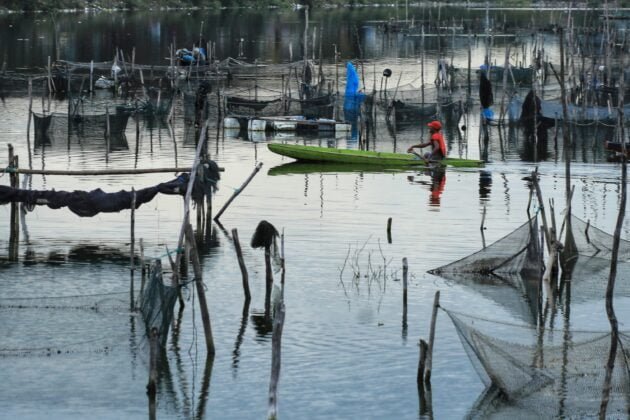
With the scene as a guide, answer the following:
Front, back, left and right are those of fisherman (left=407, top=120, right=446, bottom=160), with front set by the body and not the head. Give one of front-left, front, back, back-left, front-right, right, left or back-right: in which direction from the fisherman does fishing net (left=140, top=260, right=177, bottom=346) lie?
left

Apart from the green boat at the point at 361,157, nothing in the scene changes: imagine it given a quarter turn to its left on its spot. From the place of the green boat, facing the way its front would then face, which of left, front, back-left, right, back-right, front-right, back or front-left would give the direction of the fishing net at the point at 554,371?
front

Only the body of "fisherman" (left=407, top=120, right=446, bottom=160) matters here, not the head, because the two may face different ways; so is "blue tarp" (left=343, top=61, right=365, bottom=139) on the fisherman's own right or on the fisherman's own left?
on the fisherman's own right

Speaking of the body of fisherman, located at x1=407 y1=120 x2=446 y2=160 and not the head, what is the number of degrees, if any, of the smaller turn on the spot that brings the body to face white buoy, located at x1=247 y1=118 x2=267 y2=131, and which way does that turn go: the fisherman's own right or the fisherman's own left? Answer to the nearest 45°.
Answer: approximately 45° to the fisherman's own right

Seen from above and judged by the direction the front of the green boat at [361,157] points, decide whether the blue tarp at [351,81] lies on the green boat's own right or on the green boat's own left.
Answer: on the green boat's own right

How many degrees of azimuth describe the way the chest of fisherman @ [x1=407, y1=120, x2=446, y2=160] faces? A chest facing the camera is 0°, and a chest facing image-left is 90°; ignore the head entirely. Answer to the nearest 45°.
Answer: approximately 90°

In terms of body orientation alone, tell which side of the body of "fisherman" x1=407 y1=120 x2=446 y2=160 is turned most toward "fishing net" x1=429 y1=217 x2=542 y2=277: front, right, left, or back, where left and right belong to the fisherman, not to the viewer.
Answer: left

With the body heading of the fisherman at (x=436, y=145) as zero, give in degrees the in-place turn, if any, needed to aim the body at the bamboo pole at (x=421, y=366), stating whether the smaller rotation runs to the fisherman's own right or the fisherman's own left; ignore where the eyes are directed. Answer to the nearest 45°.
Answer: approximately 90° to the fisherman's own left

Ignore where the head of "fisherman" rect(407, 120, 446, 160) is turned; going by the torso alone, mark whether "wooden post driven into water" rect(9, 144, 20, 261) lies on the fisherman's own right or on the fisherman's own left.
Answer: on the fisherman's own left

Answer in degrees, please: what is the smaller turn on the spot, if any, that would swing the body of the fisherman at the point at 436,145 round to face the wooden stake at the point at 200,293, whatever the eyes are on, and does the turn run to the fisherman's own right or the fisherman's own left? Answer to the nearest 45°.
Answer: approximately 90° to the fisherman's own left

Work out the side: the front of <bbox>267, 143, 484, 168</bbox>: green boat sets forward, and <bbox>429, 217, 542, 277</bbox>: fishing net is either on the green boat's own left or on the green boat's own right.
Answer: on the green boat's own left

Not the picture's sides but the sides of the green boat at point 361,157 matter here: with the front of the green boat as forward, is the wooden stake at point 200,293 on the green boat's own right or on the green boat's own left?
on the green boat's own left

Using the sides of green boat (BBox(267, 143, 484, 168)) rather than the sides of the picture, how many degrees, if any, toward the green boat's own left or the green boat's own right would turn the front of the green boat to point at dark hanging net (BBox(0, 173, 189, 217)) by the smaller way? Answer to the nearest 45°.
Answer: approximately 90° to the green boat's own left

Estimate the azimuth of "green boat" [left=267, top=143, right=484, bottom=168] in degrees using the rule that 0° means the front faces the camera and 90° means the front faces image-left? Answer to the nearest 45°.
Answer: approximately 90°
